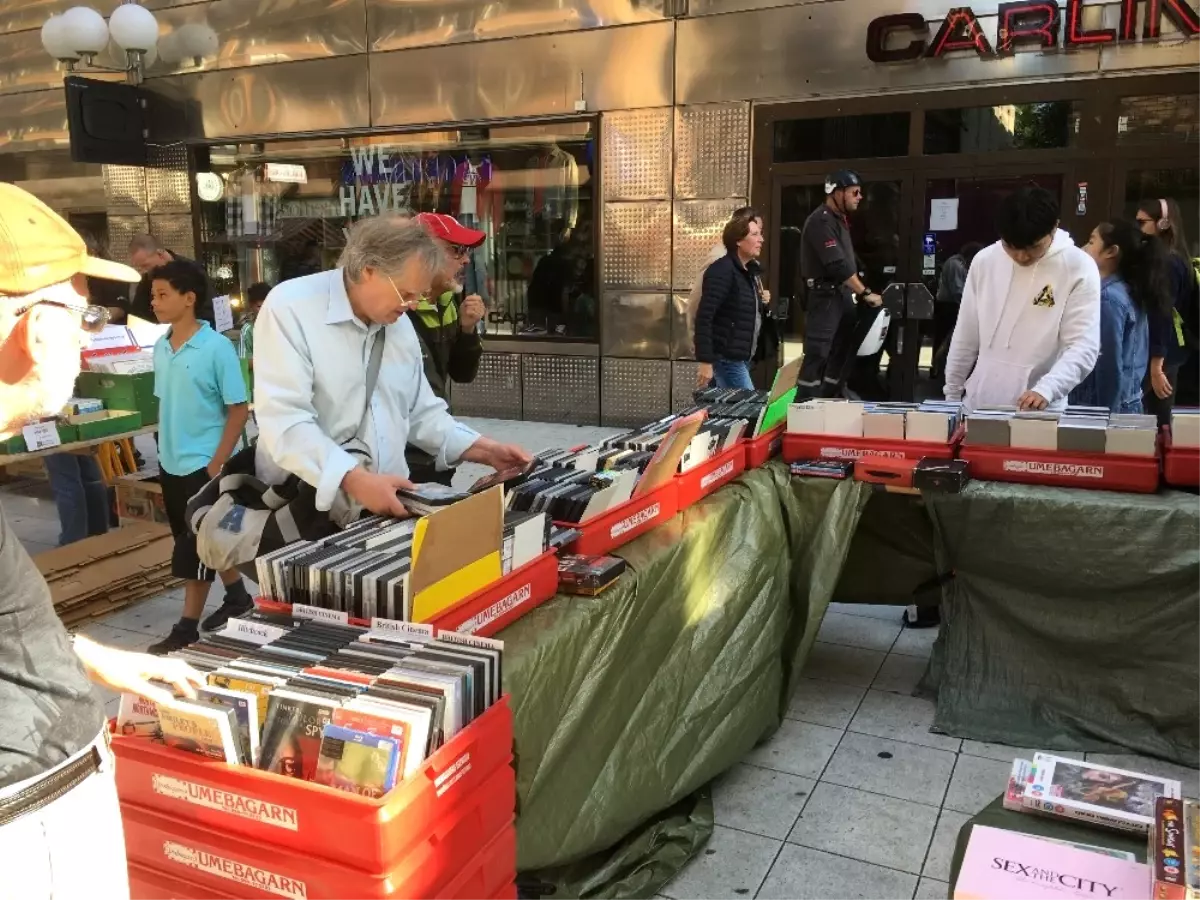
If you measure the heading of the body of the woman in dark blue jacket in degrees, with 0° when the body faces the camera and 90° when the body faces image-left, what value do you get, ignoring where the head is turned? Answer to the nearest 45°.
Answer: approximately 270°

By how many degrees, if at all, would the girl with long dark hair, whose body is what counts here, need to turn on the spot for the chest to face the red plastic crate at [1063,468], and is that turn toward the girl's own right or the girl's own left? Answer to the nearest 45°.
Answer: approximately 90° to the girl's own left

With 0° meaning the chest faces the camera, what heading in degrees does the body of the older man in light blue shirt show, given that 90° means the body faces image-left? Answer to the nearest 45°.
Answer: approximately 315°

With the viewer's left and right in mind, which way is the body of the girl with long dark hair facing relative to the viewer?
facing to the left of the viewer

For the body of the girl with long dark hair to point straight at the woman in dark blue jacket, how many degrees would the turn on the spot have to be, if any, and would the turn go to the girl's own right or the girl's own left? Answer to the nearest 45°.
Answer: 0° — they already face them

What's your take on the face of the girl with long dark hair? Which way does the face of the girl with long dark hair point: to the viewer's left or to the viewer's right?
to the viewer's left

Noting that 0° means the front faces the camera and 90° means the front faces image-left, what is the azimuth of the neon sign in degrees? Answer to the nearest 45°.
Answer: approximately 0°
